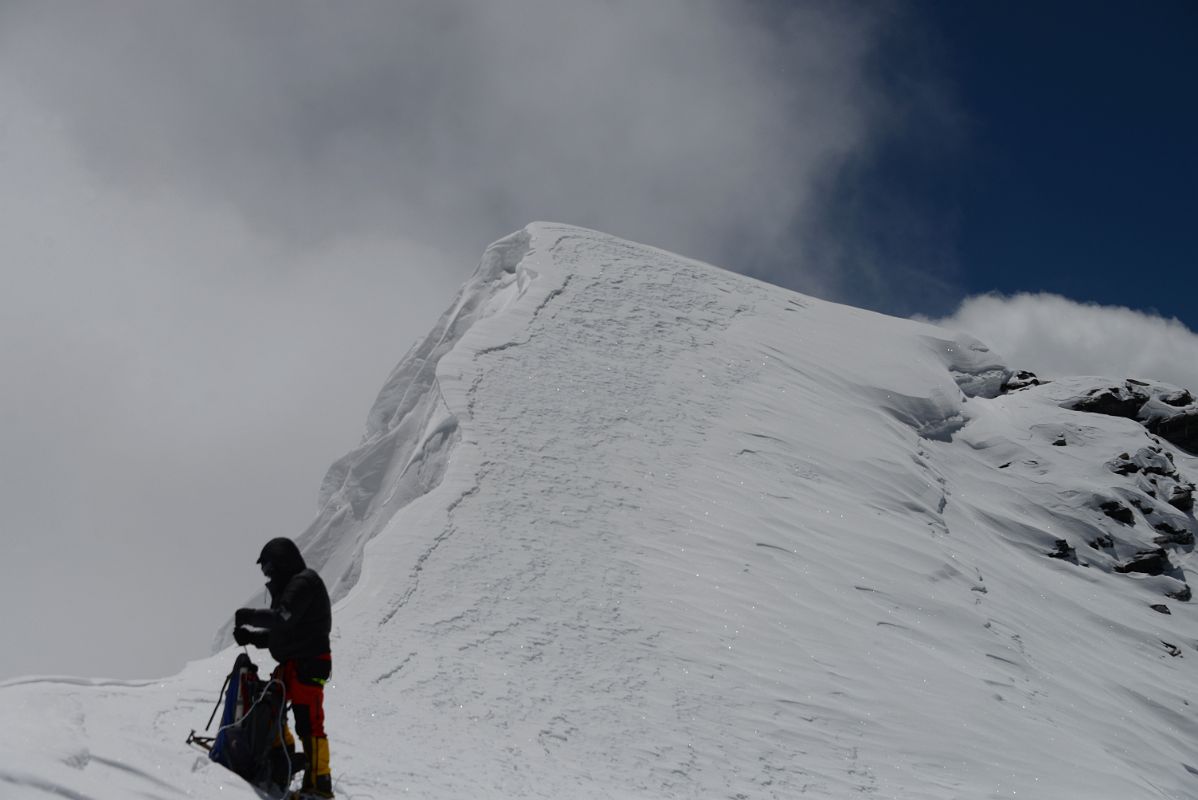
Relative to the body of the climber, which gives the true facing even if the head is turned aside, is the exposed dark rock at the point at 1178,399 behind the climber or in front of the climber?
behind

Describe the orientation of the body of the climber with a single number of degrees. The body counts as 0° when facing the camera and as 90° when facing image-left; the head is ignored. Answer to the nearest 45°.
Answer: approximately 90°

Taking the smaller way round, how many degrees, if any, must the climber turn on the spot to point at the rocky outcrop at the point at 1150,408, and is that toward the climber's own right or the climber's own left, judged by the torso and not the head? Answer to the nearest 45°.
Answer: approximately 135° to the climber's own right

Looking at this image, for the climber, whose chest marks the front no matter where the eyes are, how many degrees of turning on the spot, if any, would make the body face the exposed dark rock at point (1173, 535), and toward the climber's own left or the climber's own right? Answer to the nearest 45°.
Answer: approximately 135° to the climber's own right

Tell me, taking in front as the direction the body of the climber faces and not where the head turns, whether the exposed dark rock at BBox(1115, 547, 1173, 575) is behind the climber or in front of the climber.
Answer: behind

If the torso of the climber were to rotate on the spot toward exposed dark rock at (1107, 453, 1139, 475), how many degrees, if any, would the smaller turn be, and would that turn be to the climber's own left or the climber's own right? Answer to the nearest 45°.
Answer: approximately 135° to the climber's own right

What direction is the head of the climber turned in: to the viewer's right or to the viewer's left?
to the viewer's left

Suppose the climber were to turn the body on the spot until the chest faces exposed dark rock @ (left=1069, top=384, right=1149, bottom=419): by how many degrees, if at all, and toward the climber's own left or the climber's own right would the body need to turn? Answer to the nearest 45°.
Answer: approximately 135° to the climber's own right

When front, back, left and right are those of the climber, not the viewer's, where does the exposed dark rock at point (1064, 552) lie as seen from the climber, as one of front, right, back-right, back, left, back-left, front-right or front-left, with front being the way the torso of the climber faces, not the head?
back-right
